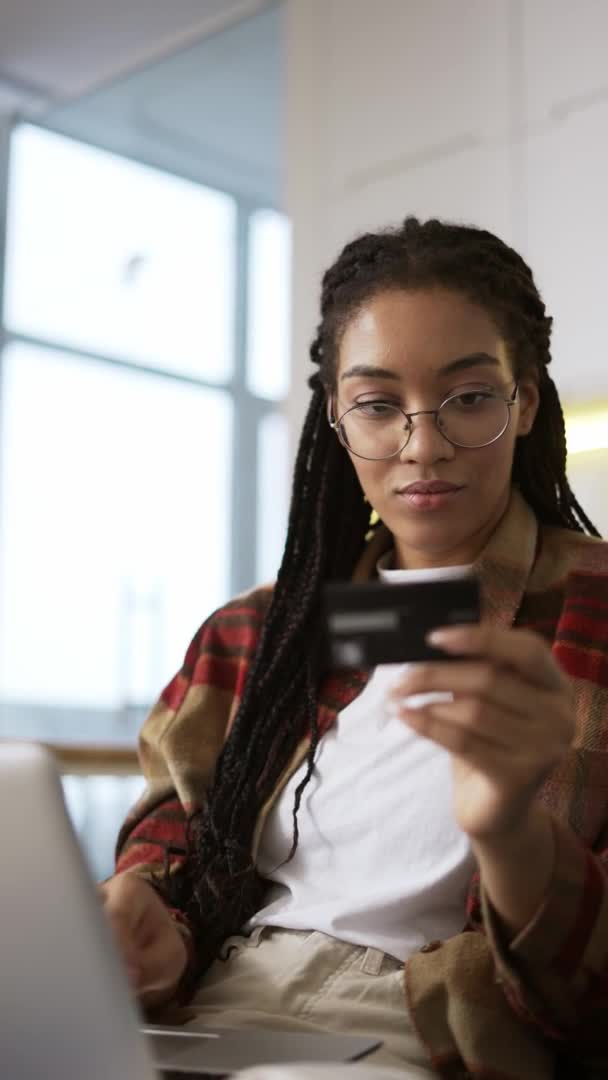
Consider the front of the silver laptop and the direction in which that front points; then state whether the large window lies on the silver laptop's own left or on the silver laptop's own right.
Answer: on the silver laptop's own left

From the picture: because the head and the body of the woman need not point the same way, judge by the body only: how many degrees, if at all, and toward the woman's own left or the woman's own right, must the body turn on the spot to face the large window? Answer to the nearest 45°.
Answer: approximately 180°

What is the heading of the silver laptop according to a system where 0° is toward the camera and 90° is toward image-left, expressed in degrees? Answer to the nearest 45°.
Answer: approximately 225°

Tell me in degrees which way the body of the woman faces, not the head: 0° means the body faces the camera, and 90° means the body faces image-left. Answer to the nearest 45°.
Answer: approximately 0°
